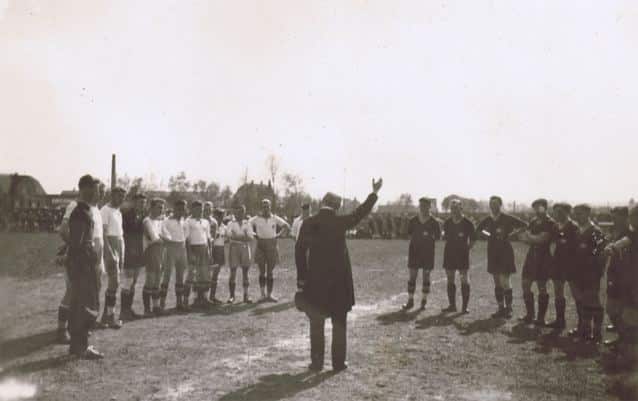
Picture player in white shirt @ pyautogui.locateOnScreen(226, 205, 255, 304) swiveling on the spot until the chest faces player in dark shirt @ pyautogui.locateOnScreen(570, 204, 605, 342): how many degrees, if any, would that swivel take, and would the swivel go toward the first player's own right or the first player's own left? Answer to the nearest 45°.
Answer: approximately 45° to the first player's own left

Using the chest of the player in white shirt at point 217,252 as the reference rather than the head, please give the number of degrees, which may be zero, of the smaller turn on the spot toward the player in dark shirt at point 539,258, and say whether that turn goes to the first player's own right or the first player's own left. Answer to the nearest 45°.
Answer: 0° — they already face them

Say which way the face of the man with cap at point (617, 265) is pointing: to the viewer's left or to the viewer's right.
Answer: to the viewer's left

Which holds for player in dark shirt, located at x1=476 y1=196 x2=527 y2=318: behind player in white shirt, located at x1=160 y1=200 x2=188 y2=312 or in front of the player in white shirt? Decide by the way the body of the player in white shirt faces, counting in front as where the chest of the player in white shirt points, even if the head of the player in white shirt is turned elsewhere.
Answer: in front

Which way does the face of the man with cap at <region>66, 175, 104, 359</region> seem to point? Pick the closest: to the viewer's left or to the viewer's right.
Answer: to the viewer's right

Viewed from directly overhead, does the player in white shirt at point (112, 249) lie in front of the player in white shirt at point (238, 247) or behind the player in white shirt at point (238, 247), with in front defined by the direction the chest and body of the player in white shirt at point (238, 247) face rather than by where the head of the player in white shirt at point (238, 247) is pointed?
in front

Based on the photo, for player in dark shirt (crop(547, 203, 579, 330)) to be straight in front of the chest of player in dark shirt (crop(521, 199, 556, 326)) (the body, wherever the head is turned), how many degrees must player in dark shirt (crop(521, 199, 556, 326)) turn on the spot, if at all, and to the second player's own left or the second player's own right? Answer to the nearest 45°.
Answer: approximately 90° to the second player's own left

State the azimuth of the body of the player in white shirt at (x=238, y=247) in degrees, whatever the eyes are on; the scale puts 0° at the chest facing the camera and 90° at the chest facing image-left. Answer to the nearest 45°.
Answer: approximately 0°

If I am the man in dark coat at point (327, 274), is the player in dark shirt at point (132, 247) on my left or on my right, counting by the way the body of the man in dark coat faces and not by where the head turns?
on my left

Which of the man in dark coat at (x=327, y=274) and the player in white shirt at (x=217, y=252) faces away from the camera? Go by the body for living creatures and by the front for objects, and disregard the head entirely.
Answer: the man in dark coat

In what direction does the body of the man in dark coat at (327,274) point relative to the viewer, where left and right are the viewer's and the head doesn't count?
facing away from the viewer

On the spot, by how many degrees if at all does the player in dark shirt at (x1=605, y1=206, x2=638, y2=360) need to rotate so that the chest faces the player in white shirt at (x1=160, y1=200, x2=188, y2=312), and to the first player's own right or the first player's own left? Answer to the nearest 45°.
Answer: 0° — they already face them

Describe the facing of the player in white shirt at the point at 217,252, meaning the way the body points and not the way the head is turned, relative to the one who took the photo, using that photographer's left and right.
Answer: facing the viewer and to the right of the viewer

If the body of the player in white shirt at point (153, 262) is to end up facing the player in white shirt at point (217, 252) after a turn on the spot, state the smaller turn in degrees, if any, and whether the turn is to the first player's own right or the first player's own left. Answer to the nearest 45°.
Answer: approximately 90° to the first player's own left

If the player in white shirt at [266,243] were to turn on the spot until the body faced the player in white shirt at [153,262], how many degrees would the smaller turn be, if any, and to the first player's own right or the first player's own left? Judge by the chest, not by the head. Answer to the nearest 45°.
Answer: approximately 45° to the first player's own right

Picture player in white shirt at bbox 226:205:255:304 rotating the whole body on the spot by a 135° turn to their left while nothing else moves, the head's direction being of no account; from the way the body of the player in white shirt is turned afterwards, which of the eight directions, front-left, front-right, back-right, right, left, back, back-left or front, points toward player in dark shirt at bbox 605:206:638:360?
right
